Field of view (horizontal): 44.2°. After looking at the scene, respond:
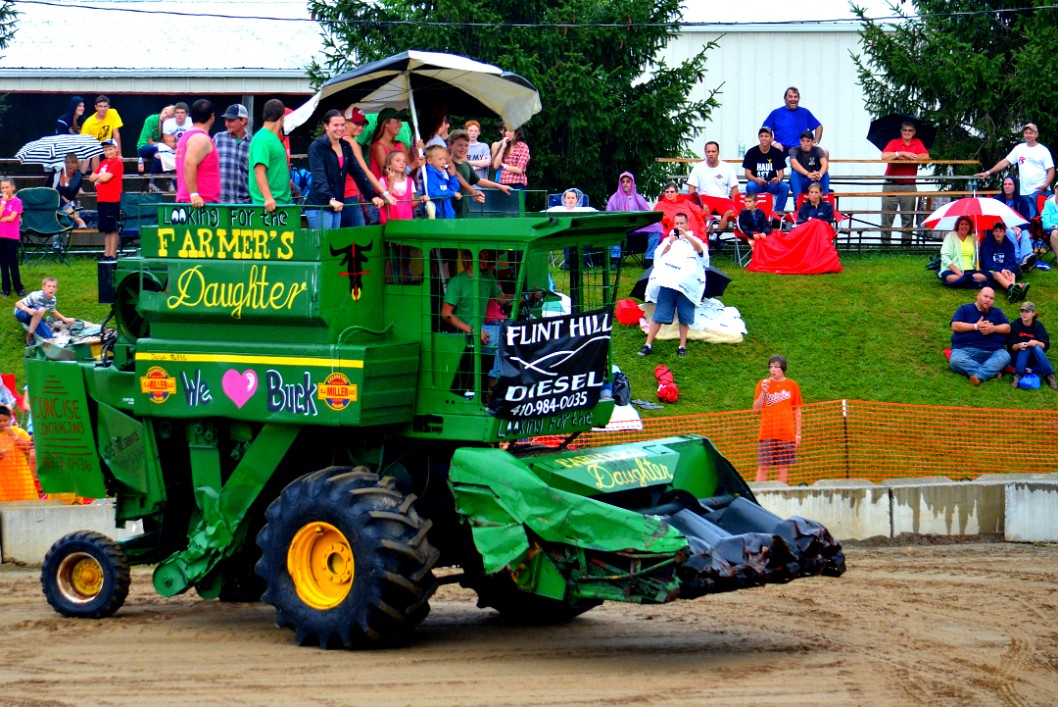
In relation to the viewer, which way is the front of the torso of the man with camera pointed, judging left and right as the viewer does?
facing the viewer

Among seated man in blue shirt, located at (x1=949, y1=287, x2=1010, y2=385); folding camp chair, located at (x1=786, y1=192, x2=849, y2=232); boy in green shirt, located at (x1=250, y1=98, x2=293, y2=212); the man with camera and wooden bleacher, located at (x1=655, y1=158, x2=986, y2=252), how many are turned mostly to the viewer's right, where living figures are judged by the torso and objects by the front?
1

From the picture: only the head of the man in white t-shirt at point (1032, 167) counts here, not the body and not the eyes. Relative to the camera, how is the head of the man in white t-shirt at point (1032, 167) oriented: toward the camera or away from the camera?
toward the camera

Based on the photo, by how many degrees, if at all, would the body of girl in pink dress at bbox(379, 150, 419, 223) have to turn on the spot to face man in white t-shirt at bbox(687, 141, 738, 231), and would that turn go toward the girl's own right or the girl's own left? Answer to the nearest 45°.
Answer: approximately 90° to the girl's own left

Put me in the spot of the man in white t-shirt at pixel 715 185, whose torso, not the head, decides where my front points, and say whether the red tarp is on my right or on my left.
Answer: on my left

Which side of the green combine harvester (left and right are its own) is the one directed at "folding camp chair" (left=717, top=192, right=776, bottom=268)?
left

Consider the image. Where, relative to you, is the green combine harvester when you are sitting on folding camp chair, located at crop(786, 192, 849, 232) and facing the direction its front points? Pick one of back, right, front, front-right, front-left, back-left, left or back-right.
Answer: front

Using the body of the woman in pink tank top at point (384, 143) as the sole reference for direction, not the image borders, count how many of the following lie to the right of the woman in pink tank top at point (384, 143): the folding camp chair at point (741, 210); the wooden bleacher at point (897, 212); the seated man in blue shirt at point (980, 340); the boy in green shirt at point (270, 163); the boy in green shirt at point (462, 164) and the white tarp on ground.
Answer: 1

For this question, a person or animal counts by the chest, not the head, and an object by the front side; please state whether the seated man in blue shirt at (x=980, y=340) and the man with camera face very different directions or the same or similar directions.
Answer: same or similar directions

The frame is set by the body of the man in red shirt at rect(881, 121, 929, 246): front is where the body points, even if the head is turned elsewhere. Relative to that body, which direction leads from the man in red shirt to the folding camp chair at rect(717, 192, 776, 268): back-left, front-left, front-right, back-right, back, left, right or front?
front-right

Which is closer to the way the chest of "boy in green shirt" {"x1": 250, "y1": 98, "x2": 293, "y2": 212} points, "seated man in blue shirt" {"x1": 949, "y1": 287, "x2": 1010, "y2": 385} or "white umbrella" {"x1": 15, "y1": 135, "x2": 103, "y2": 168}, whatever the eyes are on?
the seated man in blue shirt

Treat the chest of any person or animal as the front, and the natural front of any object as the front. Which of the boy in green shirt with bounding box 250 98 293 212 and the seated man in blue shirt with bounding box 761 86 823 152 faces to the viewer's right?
the boy in green shirt

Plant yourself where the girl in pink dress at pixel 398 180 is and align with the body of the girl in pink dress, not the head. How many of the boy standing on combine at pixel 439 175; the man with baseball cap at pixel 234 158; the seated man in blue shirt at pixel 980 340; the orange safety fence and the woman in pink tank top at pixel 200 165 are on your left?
3

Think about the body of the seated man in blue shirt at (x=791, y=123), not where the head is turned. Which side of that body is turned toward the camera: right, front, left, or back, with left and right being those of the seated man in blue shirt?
front

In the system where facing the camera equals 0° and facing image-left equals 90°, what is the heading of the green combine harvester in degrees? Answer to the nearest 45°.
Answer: approximately 315°

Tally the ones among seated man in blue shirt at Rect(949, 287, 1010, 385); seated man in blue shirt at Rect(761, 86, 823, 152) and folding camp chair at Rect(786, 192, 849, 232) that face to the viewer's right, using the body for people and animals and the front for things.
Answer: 0

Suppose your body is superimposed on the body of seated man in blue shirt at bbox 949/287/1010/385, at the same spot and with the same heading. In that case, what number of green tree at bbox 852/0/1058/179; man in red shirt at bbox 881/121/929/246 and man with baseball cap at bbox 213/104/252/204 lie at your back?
2

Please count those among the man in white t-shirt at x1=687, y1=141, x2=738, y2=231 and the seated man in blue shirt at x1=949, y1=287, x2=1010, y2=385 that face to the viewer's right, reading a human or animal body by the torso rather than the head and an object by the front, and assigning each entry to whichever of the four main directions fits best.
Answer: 0
